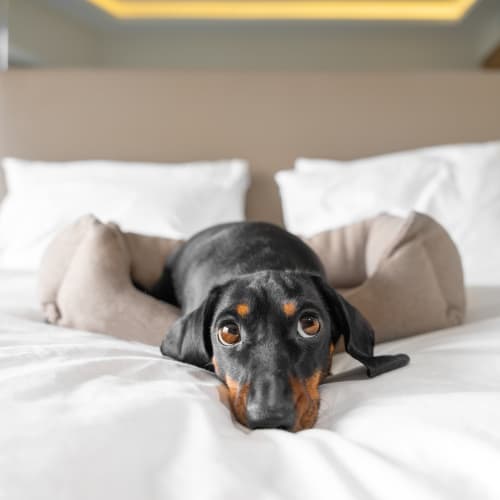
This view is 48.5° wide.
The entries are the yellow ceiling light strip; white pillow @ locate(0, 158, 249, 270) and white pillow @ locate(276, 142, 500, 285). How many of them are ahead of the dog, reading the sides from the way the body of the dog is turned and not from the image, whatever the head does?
0

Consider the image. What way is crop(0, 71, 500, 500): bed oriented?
toward the camera

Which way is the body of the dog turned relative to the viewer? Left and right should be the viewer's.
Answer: facing the viewer

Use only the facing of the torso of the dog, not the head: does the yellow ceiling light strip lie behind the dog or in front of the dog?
behind

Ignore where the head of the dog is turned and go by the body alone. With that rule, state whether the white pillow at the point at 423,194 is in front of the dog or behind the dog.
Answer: behind

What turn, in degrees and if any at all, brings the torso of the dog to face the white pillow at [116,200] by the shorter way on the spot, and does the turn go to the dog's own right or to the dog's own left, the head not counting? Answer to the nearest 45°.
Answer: approximately 135° to the dog's own right
